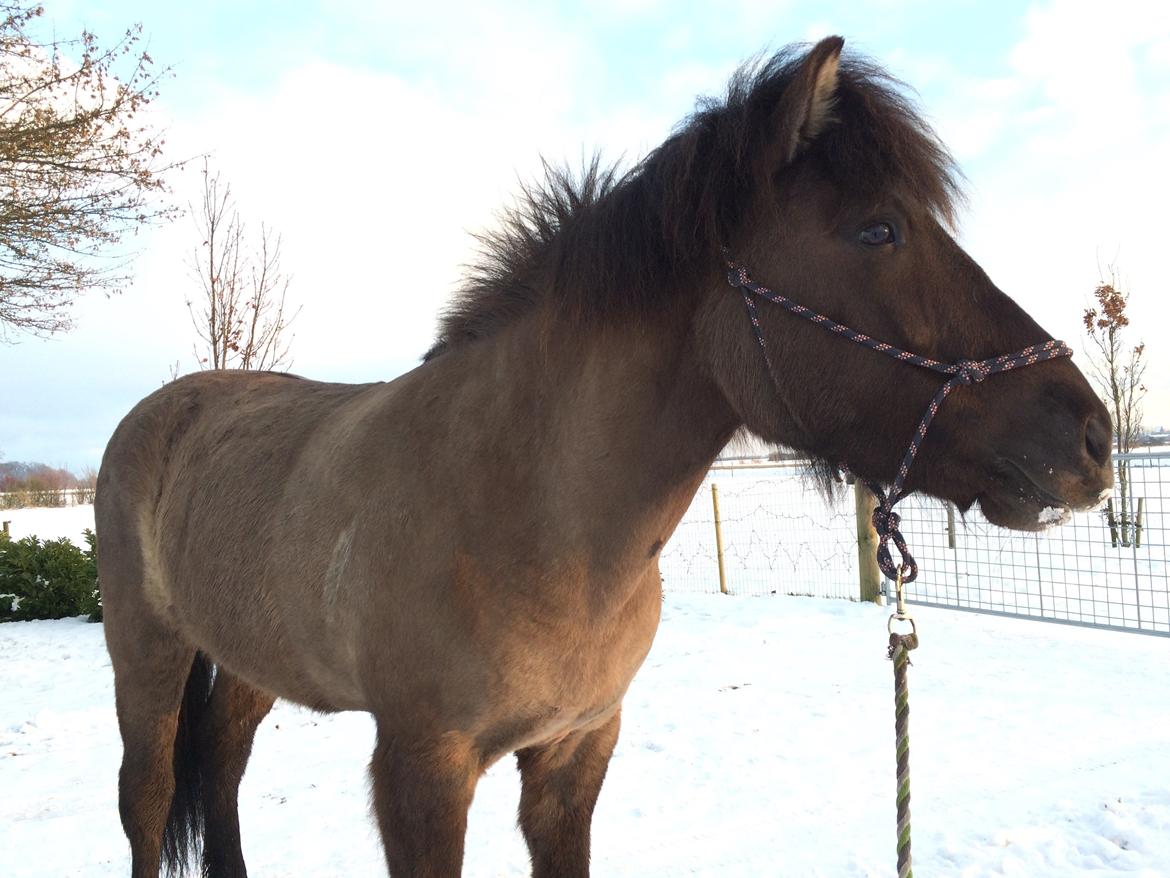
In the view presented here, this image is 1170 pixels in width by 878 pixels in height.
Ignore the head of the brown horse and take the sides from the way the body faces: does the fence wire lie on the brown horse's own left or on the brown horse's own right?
on the brown horse's own left

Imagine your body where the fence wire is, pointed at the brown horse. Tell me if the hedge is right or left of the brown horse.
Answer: right

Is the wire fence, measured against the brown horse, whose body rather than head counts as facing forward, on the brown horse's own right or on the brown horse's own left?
on the brown horse's own left

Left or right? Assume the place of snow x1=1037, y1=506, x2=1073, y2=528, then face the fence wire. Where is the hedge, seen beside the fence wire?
left

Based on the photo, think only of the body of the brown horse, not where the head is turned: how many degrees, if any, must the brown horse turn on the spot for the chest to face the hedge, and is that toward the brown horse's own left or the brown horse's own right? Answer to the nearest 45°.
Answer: approximately 180°
